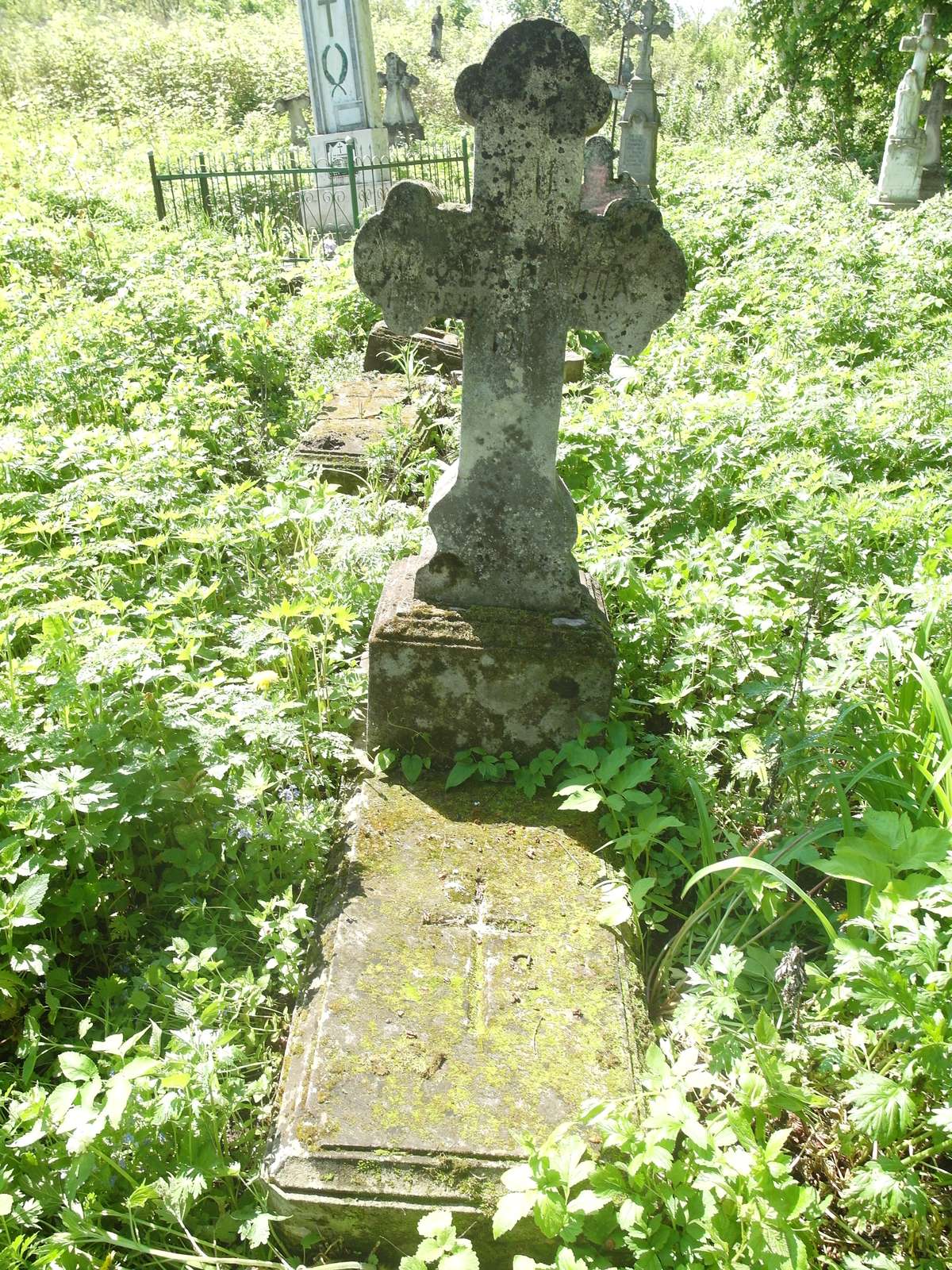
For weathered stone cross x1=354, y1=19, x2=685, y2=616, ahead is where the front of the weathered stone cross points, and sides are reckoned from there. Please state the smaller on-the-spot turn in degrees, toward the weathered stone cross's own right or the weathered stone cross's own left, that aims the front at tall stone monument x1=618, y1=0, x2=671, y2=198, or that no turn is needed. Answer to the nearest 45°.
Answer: approximately 180°

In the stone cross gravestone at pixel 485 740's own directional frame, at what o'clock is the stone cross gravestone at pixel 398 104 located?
the stone cross gravestone at pixel 398 104 is roughly at 6 o'clock from the stone cross gravestone at pixel 485 740.

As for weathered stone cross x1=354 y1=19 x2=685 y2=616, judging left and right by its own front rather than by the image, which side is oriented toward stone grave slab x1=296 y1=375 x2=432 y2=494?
back

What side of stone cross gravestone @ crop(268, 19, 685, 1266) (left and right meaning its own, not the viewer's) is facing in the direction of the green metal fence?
back

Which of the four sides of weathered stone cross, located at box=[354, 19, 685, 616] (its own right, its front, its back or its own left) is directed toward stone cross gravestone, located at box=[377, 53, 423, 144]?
back

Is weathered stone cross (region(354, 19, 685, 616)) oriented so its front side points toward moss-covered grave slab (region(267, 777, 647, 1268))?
yes

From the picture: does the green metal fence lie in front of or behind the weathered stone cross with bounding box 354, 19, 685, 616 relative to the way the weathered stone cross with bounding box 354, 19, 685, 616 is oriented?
behind

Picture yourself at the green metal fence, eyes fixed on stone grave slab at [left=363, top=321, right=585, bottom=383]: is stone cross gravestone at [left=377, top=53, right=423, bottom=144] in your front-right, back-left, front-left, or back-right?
back-left

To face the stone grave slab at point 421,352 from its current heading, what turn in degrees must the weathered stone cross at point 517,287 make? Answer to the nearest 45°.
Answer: approximately 180°

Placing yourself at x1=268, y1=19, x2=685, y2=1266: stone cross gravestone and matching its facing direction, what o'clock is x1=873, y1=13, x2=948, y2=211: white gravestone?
The white gravestone is roughly at 7 o'clock from the stone cross gravestone.

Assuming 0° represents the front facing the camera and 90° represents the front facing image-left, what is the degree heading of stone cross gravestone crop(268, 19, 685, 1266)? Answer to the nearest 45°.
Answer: approximately 0°

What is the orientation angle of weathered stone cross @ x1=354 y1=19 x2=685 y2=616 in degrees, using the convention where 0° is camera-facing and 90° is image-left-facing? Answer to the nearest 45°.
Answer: approximately 0°

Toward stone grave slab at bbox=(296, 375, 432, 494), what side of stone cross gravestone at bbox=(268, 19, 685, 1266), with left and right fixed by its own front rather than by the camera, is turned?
back

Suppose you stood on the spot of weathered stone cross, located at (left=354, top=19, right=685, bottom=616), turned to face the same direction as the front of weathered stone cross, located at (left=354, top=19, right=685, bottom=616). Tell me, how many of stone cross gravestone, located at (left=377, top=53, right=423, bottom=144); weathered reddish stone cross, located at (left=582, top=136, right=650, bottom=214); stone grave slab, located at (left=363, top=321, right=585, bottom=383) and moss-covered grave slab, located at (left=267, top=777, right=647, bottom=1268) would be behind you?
3
